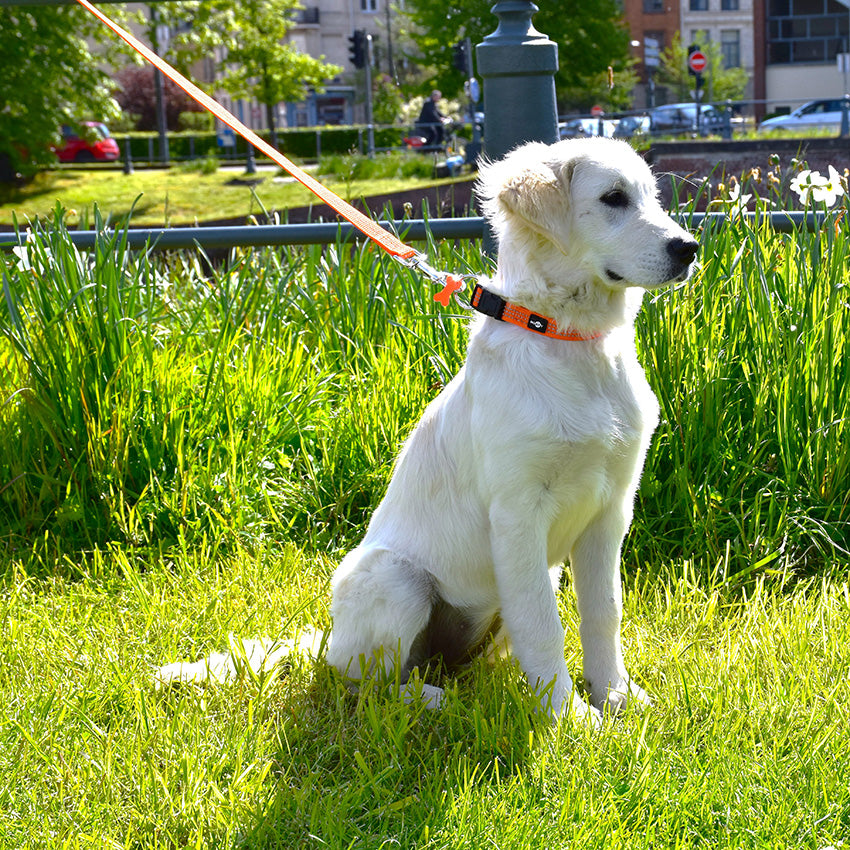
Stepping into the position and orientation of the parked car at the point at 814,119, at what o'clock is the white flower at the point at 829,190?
The white flower is roughly at 9 o'clock from the parked car.

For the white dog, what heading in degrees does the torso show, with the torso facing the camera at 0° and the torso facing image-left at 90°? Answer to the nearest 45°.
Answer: approximately 315°

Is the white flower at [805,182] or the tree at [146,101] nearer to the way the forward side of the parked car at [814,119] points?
the tree

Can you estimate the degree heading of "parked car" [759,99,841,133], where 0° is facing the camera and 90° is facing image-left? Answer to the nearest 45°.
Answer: approximately 90°

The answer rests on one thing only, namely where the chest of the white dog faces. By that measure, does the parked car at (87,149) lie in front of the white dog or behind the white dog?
behind

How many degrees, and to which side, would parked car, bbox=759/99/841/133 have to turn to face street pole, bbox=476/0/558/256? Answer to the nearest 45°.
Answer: approximately 90° to its left

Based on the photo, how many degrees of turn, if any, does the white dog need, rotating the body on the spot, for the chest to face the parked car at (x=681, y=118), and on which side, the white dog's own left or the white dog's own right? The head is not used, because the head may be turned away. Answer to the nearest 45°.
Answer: approximately 135° to the white dog's own left
